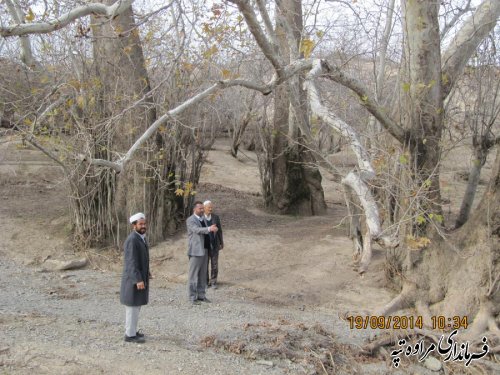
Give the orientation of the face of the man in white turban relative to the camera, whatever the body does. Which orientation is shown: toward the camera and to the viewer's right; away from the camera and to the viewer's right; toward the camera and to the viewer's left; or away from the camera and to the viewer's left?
toward the camera and to the viewer's right

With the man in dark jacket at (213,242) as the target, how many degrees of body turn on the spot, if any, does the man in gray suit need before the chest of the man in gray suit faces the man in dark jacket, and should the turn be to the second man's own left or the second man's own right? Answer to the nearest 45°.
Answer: approximately 135° to the second man's own left

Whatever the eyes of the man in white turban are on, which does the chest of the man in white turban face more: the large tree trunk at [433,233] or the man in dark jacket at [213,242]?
the large tree trunk

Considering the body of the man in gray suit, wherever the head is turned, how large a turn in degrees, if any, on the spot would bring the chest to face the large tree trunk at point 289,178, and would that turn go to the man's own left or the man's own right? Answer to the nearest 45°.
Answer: approximately 135° to the man's own left

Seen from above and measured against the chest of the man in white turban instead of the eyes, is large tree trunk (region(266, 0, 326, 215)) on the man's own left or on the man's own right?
on the man's own left

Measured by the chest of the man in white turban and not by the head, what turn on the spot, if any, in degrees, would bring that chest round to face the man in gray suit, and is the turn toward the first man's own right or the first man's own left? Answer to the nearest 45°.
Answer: approximately 45° to the first man's own left

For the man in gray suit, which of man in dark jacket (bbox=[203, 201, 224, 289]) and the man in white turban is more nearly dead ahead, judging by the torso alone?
the man in white turban

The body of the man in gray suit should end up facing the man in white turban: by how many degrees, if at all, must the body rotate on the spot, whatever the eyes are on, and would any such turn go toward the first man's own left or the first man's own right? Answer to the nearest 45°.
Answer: approximately 45° to the first man's own right

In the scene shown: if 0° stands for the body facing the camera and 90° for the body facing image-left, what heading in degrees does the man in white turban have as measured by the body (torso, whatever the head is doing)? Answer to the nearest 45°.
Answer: approximately 270°

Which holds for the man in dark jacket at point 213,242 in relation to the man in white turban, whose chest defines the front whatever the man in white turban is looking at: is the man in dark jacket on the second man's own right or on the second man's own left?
on the second man's own left
